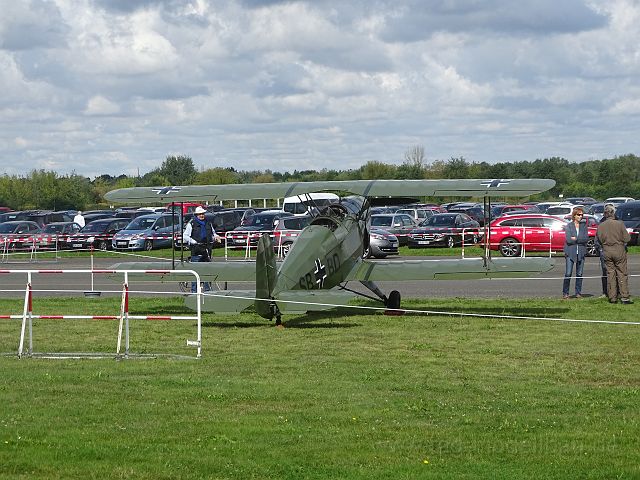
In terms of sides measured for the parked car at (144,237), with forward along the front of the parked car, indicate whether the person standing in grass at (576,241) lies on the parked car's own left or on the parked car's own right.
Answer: on the parked car's own left

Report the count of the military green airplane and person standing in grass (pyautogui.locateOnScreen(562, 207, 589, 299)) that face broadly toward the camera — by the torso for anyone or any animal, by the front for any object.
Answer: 1

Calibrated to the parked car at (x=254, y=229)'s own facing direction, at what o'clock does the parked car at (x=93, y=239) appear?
the parked car at (x=93, y=239) is roughly at 2 o'clock from the parked car at (x=254, y=229).

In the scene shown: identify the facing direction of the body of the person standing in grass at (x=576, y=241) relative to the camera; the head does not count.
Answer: toward the camera

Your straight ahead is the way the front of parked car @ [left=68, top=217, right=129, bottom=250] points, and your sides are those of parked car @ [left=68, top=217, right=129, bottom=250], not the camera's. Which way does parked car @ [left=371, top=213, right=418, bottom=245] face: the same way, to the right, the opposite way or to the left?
the same way

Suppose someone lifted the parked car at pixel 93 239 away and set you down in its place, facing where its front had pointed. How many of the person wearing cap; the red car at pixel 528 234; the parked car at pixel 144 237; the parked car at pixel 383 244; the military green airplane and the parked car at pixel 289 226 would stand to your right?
0

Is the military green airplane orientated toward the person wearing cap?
no

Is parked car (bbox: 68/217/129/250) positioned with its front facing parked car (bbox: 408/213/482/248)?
no

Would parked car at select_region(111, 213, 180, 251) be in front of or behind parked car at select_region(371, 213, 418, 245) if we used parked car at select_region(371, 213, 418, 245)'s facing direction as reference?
in front

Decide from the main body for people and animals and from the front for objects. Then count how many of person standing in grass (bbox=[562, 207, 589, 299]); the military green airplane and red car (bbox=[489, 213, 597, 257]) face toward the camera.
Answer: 1

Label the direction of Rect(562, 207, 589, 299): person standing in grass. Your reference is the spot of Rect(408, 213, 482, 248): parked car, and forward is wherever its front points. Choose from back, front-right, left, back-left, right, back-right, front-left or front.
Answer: front-left

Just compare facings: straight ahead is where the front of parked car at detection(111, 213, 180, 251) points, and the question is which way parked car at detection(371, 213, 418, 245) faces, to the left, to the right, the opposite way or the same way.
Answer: the same way

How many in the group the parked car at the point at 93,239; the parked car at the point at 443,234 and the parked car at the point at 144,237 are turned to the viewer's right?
0

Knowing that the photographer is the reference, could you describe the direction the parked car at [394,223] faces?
facing the viewer and to the left of the viewer

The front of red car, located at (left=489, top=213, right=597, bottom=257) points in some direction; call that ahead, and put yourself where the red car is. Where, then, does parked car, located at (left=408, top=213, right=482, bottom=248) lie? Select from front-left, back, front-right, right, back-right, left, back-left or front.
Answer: back-left

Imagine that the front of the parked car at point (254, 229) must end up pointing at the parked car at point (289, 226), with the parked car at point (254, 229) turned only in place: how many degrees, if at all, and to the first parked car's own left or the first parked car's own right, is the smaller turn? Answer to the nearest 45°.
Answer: approximately 90° to the first parked car's own left

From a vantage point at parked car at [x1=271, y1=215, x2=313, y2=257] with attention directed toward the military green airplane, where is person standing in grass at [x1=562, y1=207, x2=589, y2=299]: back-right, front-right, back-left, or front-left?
front-left

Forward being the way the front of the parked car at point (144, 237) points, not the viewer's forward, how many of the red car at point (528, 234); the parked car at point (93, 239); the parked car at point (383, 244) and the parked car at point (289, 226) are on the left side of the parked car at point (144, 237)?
3
